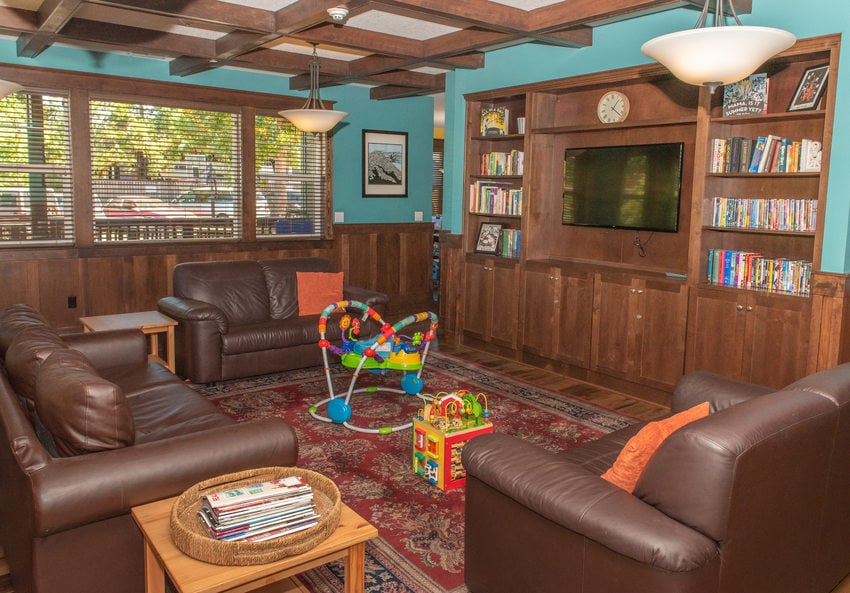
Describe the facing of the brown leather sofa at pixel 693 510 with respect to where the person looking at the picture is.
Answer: facing away from the viewer and to the left of the viewer

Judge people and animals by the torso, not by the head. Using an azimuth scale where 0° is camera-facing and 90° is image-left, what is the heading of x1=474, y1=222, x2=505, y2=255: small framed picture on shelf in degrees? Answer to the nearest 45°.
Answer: approximately 45°

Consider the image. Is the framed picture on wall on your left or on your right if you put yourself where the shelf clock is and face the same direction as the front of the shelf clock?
on your right

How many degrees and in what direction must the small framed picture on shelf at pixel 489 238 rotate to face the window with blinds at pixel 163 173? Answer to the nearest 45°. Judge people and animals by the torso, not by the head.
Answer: approximately 45° to its right

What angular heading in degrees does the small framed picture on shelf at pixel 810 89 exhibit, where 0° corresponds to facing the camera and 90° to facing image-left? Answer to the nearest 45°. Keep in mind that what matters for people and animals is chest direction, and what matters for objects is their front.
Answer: approximately 45°

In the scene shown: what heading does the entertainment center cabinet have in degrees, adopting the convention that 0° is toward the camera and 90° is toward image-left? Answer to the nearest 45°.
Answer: approximately 45°

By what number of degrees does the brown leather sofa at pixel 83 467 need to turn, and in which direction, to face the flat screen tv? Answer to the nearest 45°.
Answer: approximately 45° to its left

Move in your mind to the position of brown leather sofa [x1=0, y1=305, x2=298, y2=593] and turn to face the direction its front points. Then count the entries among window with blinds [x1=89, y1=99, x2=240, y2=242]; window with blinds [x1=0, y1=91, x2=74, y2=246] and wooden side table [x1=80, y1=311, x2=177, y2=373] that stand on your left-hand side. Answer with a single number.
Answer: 3

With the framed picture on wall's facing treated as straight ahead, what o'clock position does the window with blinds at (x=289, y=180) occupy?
The window with blinds is roughly at 2 o'clock from the framed picture on wall.

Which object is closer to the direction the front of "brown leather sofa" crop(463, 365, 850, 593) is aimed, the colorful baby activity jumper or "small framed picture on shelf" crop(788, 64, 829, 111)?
the colorful baby activity jumper

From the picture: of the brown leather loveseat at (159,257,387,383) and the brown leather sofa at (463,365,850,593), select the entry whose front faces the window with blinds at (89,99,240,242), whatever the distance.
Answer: the brown leather sofa
